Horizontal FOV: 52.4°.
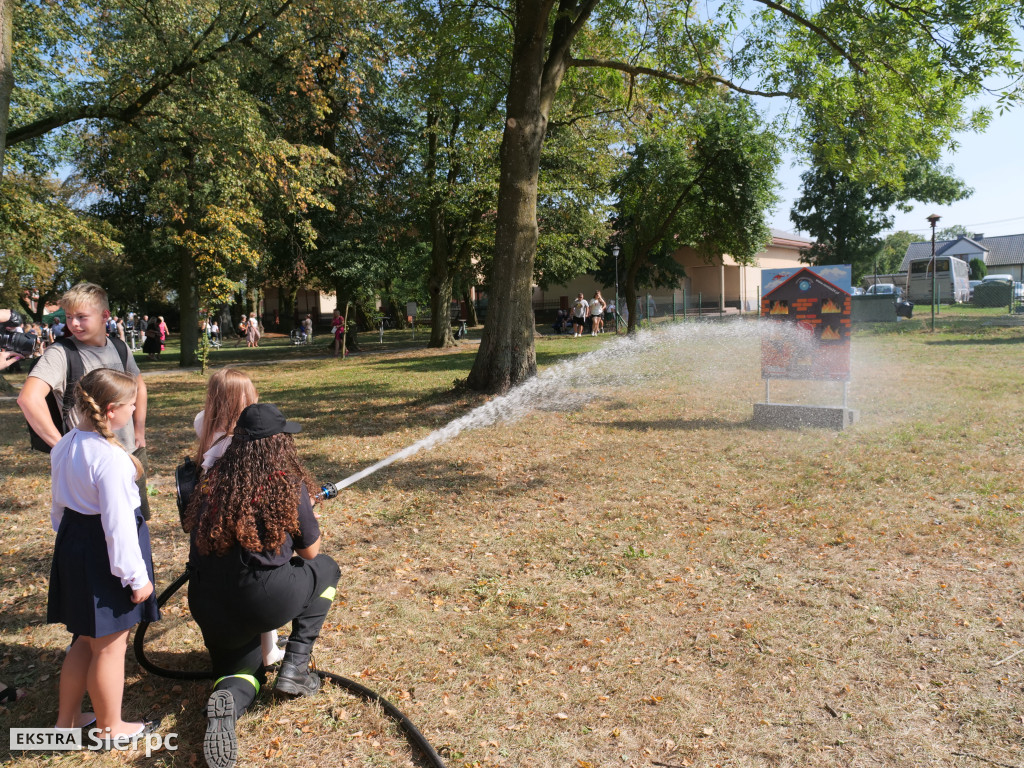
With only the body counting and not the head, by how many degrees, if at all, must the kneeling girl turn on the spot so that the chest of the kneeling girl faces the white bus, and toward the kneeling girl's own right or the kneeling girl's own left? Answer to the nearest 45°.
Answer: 0° — they already face it

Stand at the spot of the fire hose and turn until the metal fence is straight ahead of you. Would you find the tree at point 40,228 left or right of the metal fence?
left

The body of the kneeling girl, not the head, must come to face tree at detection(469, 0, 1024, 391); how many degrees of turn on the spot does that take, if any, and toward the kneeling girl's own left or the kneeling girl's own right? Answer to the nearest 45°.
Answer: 0° — they already face it

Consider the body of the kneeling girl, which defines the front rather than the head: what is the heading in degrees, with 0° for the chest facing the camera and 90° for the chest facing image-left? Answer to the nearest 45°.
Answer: approximately 225°

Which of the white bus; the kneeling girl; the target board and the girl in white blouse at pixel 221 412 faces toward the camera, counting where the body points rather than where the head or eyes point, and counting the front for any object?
the target board

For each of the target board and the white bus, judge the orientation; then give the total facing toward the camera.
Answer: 1

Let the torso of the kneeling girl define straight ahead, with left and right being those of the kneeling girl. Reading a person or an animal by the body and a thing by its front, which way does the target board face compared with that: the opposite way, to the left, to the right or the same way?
the opposite way

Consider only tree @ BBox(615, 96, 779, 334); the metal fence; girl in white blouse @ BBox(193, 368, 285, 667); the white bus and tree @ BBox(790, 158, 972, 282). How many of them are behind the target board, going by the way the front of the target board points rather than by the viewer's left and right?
4

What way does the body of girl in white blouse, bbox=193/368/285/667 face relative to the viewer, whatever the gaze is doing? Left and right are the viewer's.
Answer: facing away from the viewer and to the right of the viewer

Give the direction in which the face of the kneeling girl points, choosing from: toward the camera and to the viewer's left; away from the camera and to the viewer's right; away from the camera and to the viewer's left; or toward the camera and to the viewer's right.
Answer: away from the camera and to the viewer's right

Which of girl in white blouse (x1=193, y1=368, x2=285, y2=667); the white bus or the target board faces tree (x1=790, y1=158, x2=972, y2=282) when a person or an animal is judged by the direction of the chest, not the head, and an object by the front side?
the girl in white blouse
